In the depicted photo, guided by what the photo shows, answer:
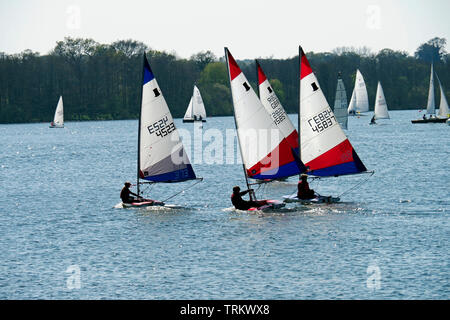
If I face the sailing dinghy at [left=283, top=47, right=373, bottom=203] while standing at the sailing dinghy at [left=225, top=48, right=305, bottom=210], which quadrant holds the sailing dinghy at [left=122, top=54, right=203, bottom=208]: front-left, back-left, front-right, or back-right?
back-left

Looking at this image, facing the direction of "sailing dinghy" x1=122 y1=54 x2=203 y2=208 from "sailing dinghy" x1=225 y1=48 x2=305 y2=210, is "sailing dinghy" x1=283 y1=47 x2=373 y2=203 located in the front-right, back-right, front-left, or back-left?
back-right

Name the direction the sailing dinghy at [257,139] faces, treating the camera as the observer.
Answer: facing away from the viewer and to the left of the viewer

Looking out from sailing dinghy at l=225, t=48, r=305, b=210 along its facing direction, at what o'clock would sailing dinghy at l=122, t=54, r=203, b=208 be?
sailing dinghy at l=122, t=54, r=203, b=208 is roughly at 11 o'clock from sailing dinghy at l=225, t=48, r=305, b=210.

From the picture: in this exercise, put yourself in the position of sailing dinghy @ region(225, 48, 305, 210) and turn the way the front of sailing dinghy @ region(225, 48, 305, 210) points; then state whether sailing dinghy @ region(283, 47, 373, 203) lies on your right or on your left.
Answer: on your right
